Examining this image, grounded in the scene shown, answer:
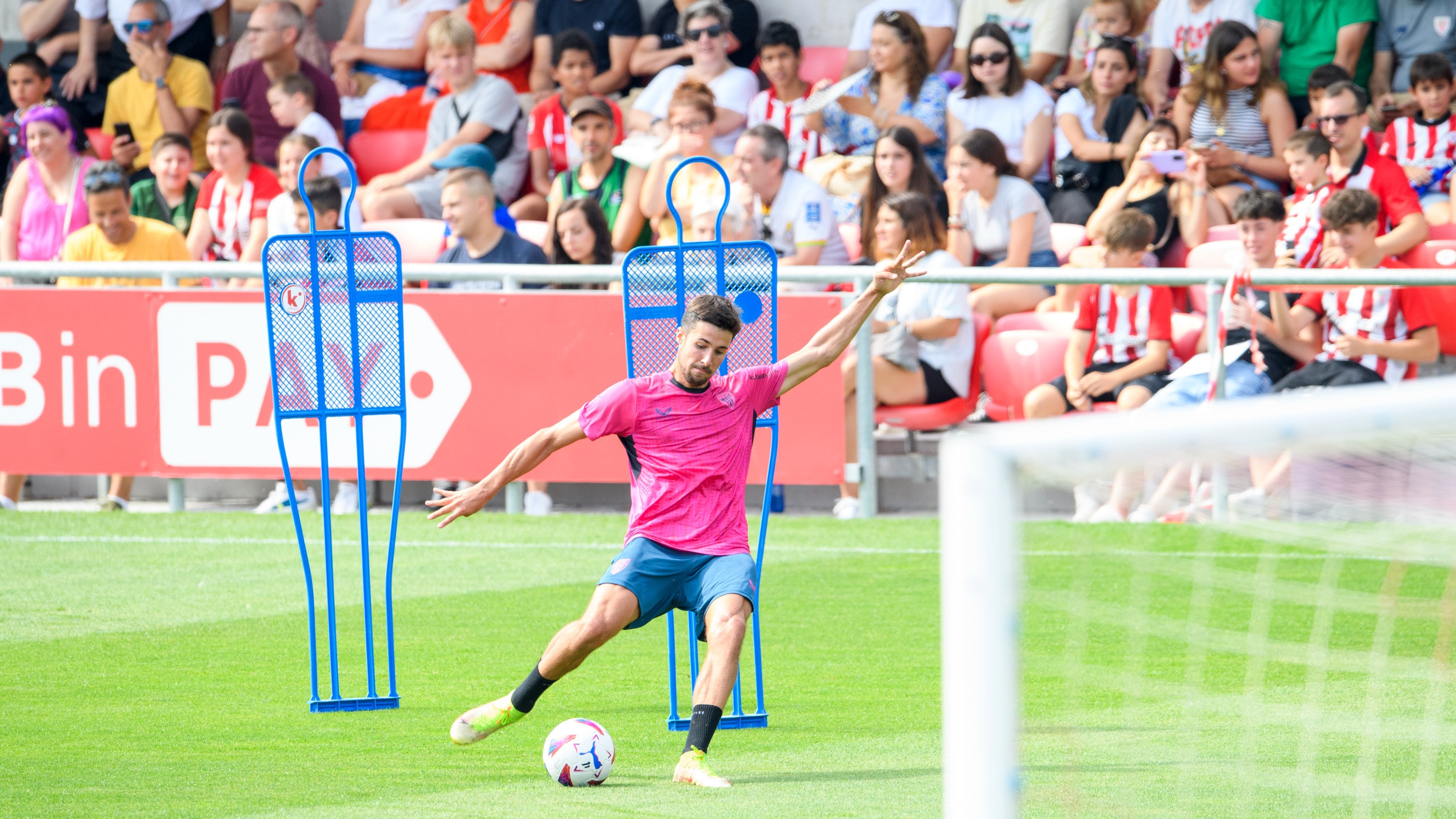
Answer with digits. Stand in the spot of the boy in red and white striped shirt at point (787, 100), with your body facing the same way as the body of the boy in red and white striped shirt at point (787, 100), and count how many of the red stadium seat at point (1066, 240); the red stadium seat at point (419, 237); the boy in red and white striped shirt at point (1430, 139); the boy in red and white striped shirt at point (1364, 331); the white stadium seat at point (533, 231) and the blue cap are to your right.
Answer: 3

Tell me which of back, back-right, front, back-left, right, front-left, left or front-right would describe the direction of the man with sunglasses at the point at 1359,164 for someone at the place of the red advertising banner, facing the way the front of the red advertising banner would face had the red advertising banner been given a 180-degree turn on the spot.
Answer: right

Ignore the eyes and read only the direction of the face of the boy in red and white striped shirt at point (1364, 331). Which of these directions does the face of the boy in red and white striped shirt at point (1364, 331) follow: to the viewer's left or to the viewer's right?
to the viewer's left

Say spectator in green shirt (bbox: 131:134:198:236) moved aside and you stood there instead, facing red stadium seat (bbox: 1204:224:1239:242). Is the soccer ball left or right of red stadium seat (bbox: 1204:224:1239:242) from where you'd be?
right

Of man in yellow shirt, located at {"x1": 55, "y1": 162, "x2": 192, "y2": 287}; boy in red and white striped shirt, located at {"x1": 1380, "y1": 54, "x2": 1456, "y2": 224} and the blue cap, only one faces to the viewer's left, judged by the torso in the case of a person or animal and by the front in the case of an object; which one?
the blue cap

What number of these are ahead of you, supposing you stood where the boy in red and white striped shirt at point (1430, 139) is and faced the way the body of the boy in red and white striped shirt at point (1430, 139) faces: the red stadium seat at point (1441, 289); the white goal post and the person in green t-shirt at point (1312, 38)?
2

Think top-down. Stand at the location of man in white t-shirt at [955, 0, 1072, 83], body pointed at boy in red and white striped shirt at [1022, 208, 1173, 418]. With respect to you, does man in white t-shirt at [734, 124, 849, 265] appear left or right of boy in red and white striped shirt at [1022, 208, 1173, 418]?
right

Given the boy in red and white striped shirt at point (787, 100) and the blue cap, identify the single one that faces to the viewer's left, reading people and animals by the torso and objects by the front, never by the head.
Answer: the blue cap
